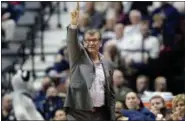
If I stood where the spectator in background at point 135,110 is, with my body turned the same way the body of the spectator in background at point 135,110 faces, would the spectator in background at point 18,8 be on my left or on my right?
on my right

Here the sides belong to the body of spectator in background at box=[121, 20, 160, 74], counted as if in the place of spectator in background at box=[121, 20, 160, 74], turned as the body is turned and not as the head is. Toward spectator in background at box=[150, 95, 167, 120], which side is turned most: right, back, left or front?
front

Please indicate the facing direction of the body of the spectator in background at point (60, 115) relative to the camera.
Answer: toward the camera

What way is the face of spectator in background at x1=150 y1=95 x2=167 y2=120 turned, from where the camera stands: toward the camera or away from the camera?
toward the camera

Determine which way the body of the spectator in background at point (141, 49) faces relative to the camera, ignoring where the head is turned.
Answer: toward the camera

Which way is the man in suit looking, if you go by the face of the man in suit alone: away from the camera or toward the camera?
toward the camera

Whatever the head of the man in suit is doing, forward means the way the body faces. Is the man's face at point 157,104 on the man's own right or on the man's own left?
on the man's own left

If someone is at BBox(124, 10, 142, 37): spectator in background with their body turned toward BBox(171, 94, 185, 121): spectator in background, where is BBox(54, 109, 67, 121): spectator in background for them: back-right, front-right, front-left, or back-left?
front-right

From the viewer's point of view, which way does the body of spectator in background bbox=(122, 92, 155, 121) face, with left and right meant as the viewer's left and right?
facing the viewer and to the left of the viewer

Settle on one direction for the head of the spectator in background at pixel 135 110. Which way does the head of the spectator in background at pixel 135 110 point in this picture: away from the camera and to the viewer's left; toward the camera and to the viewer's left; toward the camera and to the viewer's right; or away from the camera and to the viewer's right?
toward the camera and to the viewer's left

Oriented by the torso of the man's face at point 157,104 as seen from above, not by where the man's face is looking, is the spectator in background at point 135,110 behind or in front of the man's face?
in front
